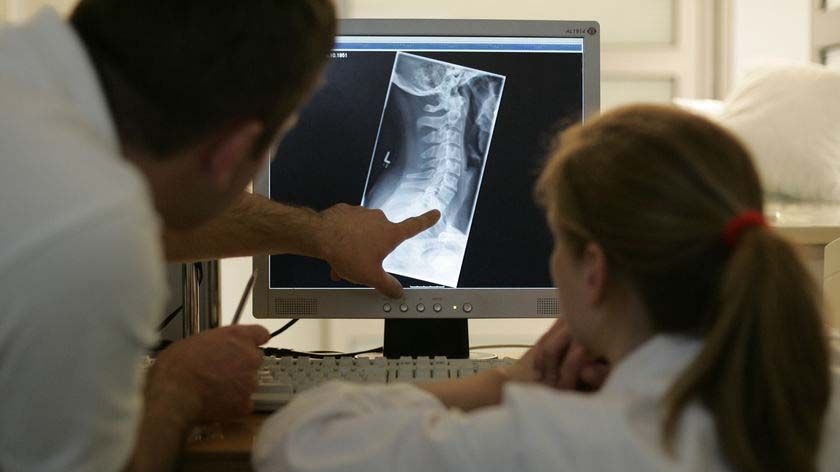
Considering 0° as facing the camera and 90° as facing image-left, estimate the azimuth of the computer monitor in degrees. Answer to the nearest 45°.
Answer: approximately 0°

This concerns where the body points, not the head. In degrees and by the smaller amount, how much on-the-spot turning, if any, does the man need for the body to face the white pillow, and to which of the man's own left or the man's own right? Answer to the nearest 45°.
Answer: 0° — they already face it

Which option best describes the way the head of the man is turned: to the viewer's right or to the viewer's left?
to the viewer's right

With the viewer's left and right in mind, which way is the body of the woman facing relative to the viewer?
facing away from the viewer and to the left of the viewer

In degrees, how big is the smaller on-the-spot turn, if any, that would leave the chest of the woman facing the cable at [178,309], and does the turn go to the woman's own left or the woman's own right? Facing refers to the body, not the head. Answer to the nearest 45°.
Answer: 0° — they already face it

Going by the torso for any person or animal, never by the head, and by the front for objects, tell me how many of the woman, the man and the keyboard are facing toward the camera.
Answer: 1

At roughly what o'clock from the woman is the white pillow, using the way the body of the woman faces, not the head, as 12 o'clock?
The white pillow is roughly at 2 o'clock from the woman.

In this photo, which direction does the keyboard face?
toward the camera

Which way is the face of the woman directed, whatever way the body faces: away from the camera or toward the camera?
away from the camera

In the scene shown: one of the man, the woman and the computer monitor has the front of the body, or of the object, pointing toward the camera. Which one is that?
the computer monitor

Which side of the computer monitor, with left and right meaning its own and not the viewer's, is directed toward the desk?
front
